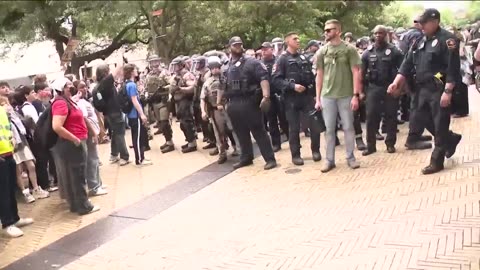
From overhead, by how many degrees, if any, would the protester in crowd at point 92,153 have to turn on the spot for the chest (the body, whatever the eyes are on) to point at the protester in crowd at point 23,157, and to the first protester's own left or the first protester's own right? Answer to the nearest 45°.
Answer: approximately 180°

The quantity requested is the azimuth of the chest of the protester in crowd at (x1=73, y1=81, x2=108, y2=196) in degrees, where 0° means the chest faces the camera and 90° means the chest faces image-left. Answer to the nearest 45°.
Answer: approximately 270°

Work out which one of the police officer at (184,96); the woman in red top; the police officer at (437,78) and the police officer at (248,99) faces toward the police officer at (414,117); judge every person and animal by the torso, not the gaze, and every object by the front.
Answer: the woman in red top

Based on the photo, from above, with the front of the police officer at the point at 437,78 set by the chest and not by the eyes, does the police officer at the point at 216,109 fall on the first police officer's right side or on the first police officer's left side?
on the first police officer's right side

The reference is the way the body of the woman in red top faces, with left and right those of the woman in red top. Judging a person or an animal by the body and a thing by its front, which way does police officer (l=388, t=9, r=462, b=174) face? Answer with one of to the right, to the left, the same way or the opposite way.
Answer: the opposite way

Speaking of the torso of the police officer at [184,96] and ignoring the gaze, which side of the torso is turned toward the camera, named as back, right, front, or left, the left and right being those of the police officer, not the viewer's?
left

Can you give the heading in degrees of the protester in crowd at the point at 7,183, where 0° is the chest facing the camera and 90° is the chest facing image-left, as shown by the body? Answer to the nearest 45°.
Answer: approximately 270°

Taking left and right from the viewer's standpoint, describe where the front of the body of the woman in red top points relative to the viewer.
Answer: facing to the right of the viewer

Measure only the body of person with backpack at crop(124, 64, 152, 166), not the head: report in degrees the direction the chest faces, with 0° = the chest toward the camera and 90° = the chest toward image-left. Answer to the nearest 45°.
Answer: approximately 270°

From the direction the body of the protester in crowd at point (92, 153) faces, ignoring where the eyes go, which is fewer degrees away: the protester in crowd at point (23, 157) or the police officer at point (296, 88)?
the police officer

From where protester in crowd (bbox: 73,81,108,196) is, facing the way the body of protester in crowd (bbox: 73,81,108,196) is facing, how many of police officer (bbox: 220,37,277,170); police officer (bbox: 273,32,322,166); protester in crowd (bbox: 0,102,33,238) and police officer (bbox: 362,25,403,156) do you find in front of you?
3

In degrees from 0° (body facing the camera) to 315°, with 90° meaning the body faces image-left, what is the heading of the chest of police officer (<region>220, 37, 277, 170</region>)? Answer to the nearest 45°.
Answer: approximately 45°

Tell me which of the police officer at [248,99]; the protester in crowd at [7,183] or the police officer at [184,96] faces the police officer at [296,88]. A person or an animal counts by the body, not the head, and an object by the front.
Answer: the protester in crowd
